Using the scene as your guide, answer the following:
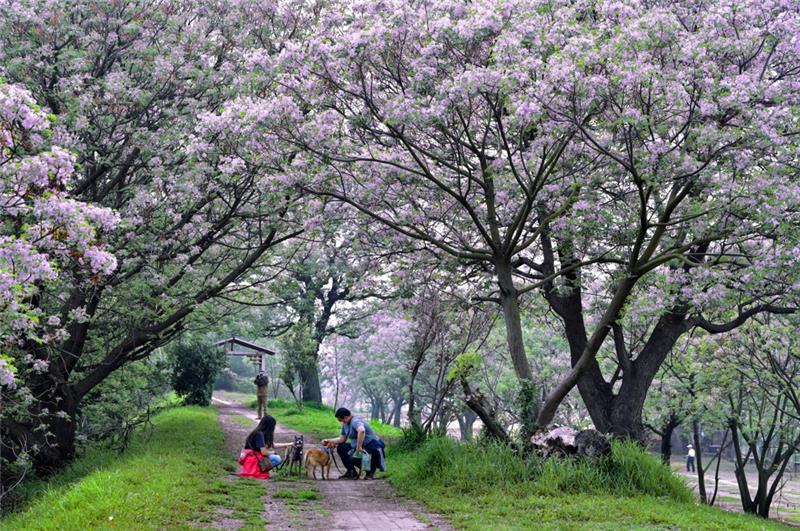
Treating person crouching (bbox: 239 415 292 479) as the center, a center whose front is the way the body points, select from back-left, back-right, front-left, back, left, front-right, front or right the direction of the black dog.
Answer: front-left

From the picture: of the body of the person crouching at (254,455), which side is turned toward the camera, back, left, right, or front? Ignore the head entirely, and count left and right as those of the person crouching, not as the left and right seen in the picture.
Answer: right

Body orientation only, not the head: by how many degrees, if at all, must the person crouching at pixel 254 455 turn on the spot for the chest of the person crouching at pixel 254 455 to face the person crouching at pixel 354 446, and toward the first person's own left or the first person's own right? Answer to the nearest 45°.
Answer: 0° — they already face them

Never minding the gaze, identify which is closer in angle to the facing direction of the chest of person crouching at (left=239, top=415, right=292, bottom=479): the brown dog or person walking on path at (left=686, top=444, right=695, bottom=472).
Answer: the brown dog

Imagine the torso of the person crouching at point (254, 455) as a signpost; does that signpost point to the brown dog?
yes
